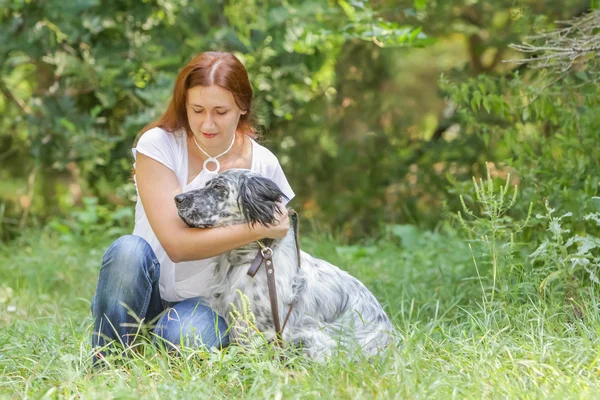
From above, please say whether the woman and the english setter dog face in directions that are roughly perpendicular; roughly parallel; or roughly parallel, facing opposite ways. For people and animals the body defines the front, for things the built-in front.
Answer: roughly perpendicular

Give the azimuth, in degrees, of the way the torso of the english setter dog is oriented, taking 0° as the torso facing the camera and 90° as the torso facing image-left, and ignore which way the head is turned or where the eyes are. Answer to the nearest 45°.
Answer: approximately 90°

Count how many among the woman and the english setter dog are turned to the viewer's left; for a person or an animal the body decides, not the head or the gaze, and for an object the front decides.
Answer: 1

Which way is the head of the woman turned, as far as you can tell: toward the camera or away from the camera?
toward the camera

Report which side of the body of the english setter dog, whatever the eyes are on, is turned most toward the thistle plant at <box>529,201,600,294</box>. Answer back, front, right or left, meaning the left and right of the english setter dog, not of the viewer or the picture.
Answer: back

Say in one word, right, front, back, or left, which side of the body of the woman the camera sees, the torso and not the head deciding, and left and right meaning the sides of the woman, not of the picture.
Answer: front

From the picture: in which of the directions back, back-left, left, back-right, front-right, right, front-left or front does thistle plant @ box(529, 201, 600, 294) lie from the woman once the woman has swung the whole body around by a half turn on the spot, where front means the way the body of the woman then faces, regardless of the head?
right
